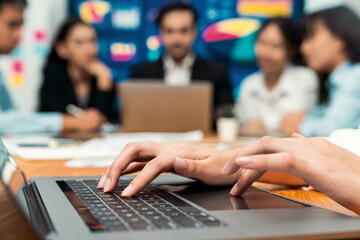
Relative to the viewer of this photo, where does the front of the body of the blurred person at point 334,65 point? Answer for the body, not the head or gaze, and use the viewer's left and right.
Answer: facing to the left of the viewer

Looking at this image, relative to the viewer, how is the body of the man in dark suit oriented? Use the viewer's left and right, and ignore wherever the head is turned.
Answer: facing the viewer

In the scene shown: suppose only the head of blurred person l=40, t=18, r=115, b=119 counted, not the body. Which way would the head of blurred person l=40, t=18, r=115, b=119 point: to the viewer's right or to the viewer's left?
to the viewer's right

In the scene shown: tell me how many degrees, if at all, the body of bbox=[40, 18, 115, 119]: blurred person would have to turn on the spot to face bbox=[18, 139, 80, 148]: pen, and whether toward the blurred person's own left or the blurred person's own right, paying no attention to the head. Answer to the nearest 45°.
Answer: approximately 45° to the blurred person's own right

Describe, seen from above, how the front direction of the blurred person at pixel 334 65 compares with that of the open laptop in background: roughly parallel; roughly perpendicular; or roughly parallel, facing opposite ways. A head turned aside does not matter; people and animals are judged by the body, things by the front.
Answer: roughly perpendicular

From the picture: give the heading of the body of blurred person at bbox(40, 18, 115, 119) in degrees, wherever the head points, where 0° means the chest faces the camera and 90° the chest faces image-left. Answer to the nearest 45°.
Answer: approximately 315°

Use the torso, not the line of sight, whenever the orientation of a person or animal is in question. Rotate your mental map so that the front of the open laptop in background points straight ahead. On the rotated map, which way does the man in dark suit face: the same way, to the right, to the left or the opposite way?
the opposite way

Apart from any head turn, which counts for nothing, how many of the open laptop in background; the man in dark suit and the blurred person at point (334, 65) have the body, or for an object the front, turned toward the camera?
1

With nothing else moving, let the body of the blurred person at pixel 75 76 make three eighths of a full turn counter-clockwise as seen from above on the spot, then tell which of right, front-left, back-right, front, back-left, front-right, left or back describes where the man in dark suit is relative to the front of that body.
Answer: right

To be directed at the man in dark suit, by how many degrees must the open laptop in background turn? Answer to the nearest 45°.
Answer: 0° — it already faces them

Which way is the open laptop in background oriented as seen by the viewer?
away from the camera

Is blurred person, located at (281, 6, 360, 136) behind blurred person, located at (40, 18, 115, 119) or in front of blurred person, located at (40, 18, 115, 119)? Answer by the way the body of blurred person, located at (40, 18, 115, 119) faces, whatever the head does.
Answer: in front

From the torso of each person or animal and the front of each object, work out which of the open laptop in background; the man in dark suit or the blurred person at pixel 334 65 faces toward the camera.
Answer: the man in dark suit

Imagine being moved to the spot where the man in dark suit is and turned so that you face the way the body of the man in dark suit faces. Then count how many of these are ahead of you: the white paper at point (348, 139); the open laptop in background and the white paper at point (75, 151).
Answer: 3

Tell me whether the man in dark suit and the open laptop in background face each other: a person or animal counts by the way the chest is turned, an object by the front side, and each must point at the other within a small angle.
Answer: yes

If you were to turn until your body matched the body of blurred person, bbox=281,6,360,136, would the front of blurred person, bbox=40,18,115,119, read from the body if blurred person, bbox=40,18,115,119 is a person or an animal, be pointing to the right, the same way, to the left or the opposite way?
the opposite way

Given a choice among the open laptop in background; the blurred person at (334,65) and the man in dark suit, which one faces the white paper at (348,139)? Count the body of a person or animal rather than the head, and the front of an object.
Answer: the man in dark suit

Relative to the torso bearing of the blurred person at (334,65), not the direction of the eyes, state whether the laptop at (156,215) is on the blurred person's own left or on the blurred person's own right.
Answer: on the blurred person's own left

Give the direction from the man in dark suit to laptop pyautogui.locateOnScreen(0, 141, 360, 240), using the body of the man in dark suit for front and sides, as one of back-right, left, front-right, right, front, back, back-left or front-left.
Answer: front

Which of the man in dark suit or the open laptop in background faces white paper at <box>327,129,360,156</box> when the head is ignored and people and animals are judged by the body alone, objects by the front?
the man in dark suit
